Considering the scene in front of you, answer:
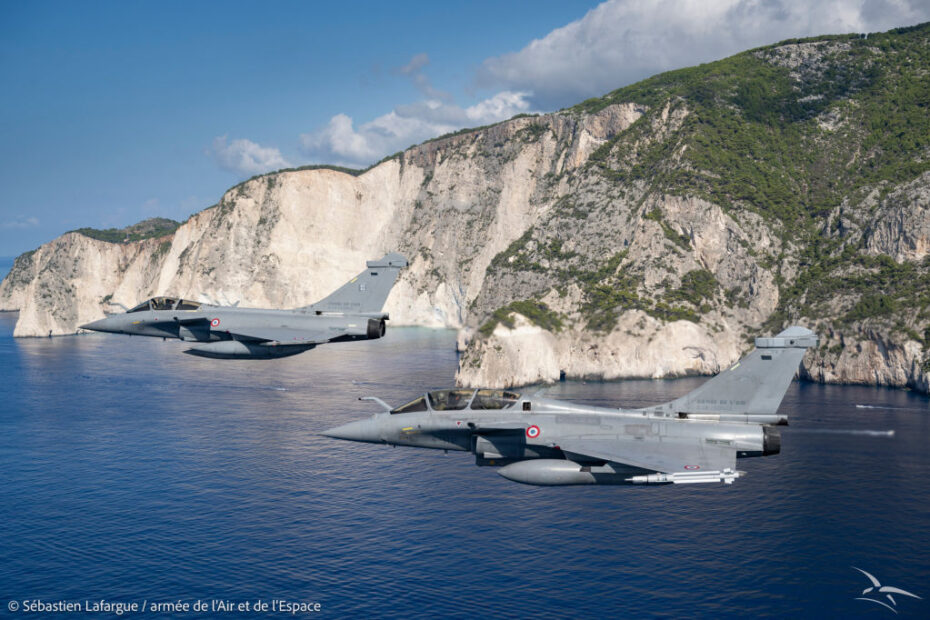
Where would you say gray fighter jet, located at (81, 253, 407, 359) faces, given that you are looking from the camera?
facing to the left of the viewer

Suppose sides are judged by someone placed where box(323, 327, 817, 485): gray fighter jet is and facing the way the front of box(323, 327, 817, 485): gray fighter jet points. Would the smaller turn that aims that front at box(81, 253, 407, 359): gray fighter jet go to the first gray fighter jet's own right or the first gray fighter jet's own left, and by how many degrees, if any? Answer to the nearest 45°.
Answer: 0° — it already faces it

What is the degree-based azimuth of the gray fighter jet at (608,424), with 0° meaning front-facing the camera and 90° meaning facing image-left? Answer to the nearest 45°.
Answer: approximately 90°

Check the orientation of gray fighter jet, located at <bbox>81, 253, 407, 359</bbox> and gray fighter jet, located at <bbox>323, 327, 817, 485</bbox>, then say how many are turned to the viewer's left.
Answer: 2

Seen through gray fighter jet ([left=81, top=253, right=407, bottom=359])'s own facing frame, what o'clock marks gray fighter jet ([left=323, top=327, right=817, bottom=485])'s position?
gray fighter jet ([left=323, top=327, right=817, bottom=485]) is roughly at 7 o'clock from gray fighter jet ([left=81, top=253, right=407, bottom=359]).
